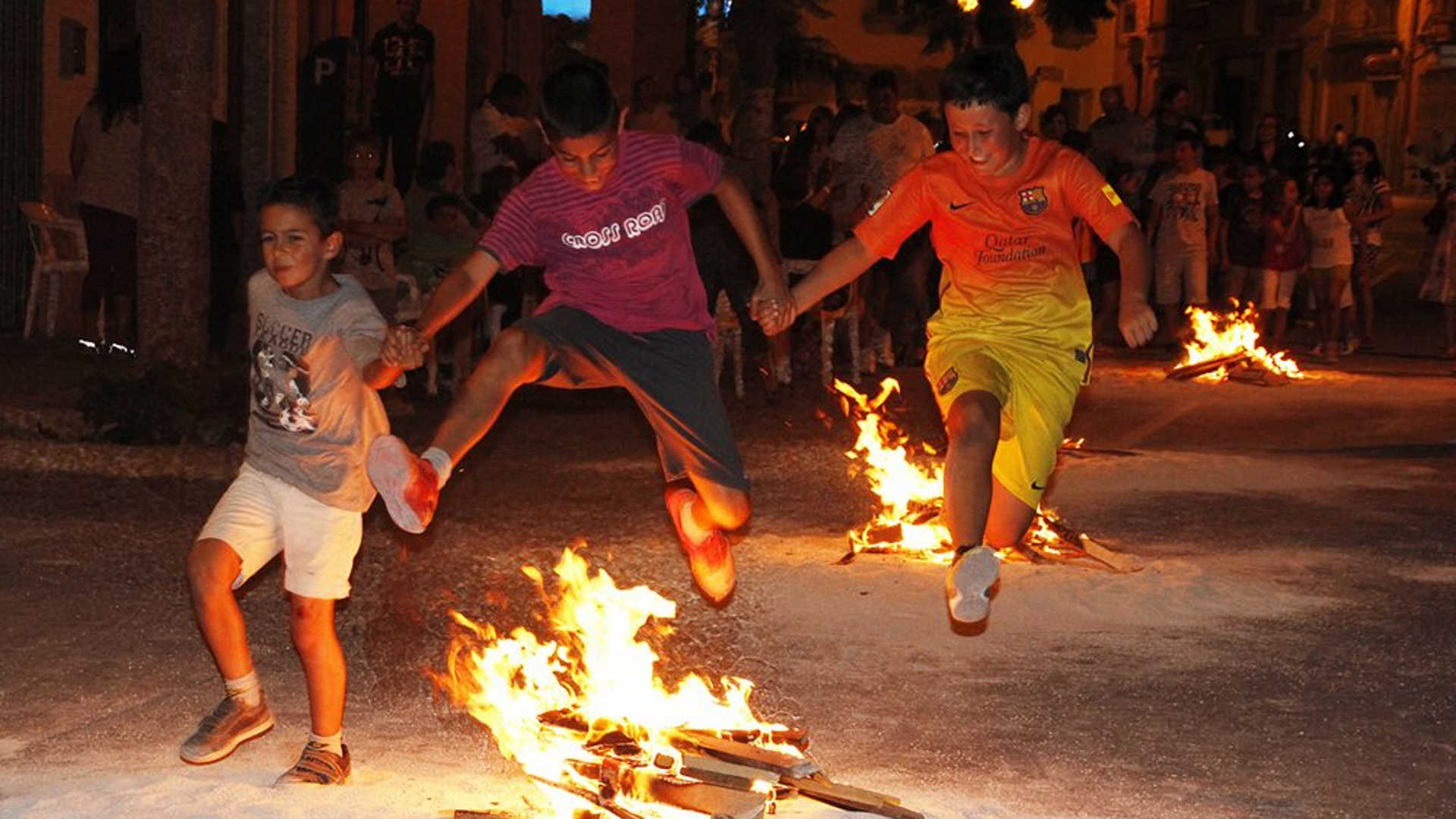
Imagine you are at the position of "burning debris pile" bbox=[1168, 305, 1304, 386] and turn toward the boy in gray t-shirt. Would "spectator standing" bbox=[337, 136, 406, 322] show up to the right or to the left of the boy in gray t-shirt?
right

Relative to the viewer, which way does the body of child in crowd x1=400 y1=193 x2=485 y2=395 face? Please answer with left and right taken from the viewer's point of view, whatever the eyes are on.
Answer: facing the viewer

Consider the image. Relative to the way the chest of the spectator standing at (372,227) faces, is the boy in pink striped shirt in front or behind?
in front

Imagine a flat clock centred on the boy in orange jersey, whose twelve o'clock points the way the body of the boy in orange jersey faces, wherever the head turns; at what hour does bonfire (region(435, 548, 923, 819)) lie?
The bonfire is roughly at 1 o'clock from the boy in orange jersey.

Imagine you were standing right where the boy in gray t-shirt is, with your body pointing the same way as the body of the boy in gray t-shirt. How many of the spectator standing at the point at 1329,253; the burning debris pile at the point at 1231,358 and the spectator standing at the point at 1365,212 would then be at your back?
3

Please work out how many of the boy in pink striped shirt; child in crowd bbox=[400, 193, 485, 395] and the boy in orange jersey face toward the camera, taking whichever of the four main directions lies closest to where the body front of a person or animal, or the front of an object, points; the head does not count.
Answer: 3

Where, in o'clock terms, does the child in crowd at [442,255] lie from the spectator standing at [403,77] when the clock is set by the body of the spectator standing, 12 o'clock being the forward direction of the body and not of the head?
The child in crowd is roughly at 12 o'clock from the spectator standing.

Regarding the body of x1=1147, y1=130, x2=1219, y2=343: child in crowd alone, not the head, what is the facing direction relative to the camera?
toward the camera

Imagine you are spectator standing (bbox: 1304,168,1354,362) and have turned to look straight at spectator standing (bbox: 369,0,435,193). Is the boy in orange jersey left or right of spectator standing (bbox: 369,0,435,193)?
left

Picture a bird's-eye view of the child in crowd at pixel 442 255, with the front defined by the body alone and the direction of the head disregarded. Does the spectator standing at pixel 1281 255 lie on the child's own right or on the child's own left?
on the child's own left

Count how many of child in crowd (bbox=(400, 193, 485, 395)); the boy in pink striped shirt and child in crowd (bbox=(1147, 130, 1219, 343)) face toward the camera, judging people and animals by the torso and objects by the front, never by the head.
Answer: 3

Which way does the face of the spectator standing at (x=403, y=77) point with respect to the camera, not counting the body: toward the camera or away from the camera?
toward the camera

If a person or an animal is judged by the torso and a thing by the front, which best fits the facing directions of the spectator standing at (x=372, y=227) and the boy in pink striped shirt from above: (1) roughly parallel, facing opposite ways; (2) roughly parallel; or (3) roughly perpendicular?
roughly parallel

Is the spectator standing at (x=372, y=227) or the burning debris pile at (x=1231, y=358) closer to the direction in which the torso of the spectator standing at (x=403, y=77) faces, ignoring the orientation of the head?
the spectator standing

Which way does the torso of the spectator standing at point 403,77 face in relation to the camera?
toward the camera
